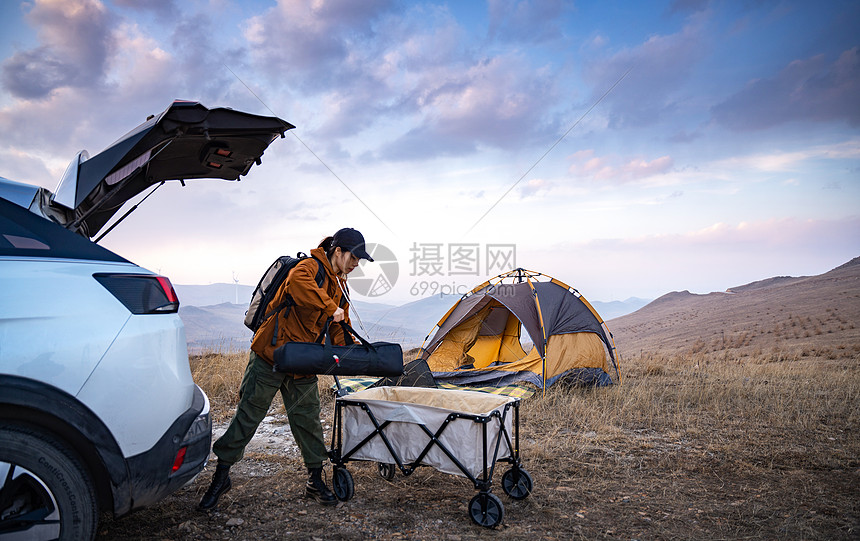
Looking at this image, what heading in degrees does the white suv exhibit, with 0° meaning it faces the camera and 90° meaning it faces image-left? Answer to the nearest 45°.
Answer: approximately 90°

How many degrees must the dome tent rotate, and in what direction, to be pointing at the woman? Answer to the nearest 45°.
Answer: approximately 45° to its left

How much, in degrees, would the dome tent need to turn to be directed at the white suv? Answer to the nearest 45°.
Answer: approximately 45° to its left

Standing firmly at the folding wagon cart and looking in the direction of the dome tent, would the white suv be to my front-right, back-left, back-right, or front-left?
back-left

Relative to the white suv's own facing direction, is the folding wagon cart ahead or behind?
behind

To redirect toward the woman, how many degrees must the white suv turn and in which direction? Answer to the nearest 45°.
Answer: approximately 135° to its right

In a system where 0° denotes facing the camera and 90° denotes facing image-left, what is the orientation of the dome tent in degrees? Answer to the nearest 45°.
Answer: approximately 45°

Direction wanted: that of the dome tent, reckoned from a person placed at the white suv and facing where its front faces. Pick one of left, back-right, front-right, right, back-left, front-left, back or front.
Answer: back-right
